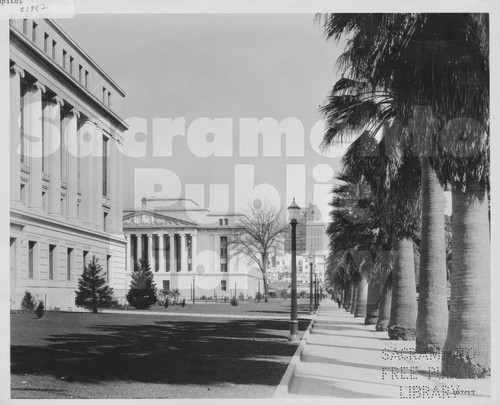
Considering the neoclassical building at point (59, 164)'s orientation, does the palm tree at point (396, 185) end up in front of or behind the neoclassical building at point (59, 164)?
in front

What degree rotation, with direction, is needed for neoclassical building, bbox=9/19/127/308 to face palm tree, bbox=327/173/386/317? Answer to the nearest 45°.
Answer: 0° — it already faces it

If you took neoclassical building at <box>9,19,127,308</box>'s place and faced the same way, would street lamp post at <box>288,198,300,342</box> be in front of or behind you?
in front

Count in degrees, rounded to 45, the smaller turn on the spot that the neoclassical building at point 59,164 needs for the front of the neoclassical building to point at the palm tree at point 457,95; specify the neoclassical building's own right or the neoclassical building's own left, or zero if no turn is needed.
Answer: approximately 45° to the neoclassical building's own right

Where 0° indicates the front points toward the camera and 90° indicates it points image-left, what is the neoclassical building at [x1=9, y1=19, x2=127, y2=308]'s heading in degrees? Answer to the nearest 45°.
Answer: approximately 315°
